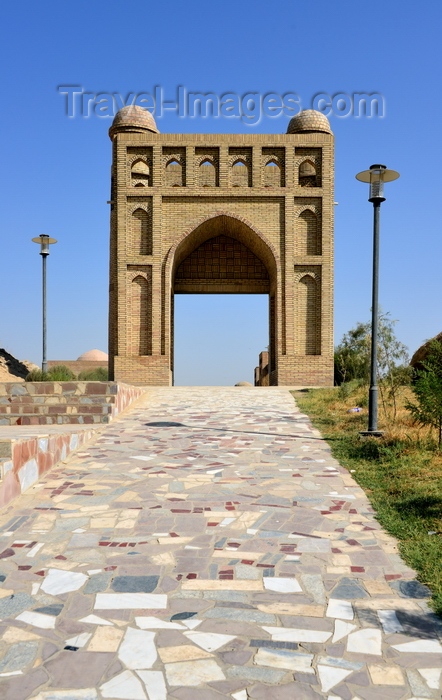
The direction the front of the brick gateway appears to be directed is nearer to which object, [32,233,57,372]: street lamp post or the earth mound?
the street lamp post

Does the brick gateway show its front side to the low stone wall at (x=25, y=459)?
yes

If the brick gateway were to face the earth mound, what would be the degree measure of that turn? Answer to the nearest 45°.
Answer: approximately 135° to its right

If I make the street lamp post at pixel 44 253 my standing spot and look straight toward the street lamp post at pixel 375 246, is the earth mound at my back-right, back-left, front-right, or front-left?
back-left

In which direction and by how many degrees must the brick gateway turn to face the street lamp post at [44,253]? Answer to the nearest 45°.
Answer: approximately 45° to its right

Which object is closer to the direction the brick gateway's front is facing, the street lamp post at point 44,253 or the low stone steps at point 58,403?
the low stone steps

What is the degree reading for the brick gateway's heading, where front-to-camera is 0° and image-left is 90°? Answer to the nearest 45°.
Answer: approximately 0°

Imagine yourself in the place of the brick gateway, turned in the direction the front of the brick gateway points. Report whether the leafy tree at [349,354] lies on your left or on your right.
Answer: on your left

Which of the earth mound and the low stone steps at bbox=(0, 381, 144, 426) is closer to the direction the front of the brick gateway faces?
the low stone steps
